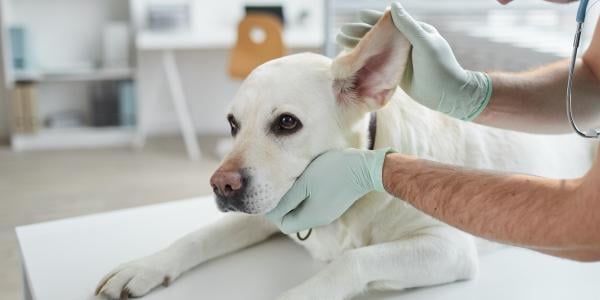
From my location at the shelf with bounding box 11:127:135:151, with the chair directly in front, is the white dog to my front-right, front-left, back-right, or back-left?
front-right

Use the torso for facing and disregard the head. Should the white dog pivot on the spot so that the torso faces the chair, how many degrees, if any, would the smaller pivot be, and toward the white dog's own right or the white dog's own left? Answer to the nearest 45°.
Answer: approximately 135° to the white dog's own right

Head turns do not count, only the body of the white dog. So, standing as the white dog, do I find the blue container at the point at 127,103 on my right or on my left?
on my right

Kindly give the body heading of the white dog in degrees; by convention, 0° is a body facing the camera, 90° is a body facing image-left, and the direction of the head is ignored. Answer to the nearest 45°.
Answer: approximately 45°

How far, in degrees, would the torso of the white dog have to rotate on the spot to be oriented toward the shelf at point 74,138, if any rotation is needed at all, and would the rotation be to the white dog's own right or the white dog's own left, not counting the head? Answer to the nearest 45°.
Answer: approximately 90° to the white dog's own right

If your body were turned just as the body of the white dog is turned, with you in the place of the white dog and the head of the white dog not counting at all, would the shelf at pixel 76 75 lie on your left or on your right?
on your right
